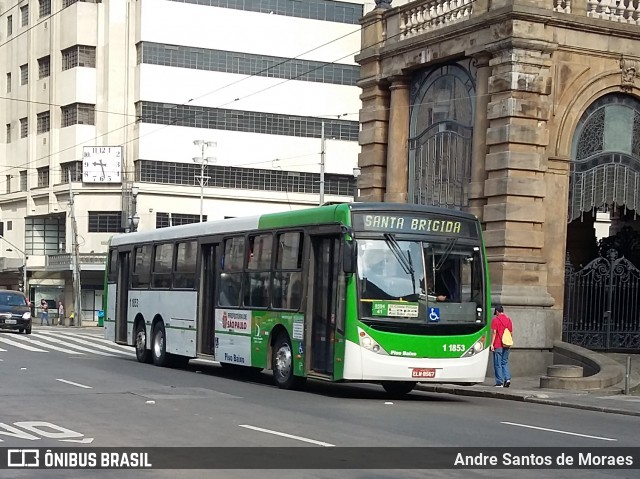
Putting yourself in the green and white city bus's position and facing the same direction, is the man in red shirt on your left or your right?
on your left

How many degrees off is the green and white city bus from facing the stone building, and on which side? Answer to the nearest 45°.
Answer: approximately 90° to its left

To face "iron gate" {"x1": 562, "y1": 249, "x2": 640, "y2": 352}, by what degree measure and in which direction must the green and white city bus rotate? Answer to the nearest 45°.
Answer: approximately 90° to its left

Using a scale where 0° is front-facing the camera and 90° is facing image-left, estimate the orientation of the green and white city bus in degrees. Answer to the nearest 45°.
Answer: approximately 315°

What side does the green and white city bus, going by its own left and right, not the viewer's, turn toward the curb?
front
